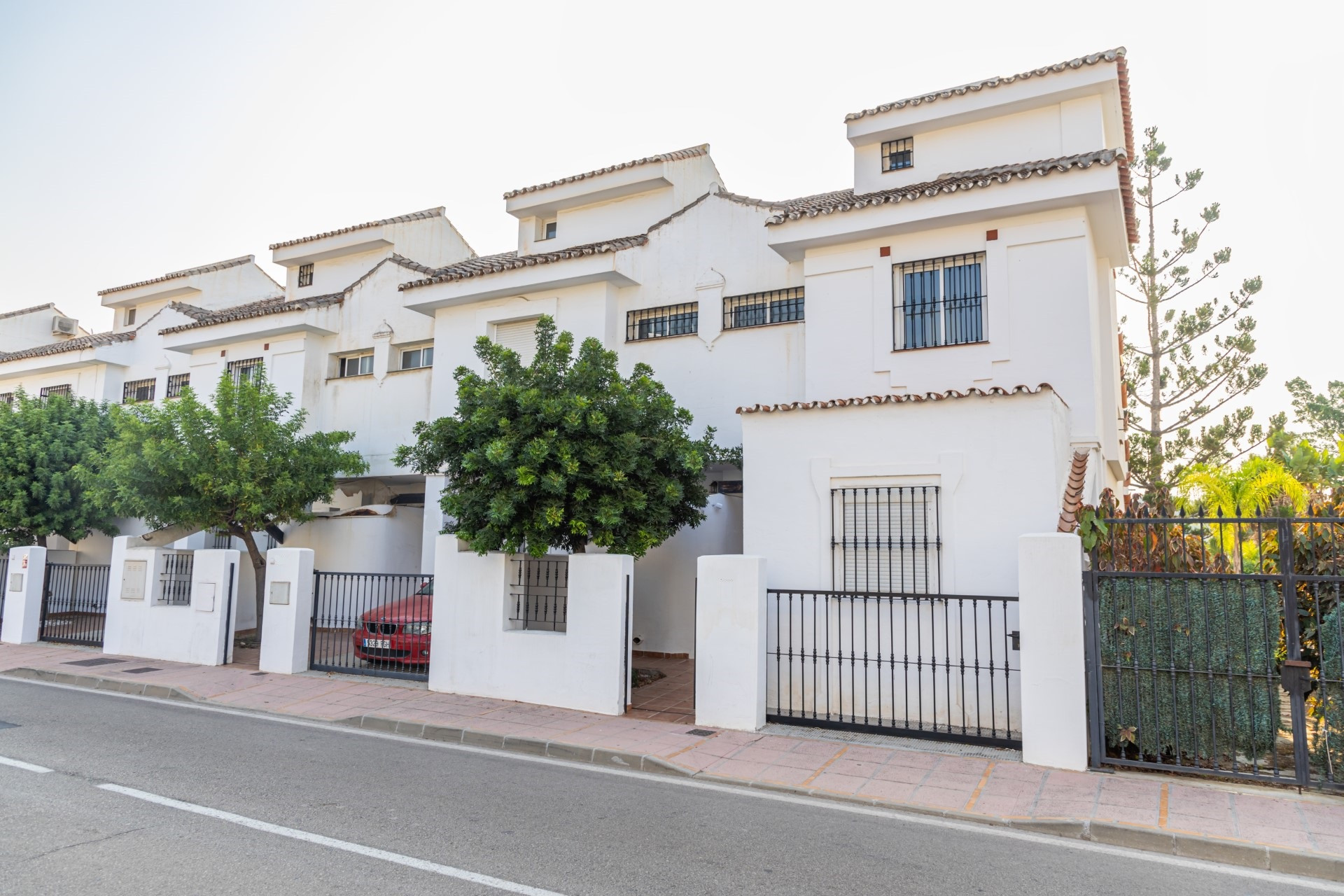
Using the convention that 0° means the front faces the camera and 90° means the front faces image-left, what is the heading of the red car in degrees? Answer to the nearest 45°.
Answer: approximately 45°

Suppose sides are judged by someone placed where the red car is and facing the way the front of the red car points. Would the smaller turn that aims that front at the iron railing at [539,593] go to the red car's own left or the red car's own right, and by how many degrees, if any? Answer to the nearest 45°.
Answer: approximately 90° to the red car's own left

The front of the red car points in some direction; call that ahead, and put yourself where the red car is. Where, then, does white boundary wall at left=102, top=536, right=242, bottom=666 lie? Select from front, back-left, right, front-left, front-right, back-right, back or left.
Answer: right

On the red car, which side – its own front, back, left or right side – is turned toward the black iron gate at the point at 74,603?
right

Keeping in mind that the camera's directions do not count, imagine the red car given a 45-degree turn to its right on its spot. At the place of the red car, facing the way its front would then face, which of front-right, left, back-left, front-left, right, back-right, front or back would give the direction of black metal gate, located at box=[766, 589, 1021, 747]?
back-left

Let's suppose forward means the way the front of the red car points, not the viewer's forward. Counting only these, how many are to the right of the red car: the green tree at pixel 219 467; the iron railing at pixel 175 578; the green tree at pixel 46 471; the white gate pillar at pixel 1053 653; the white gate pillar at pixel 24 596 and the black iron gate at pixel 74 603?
5

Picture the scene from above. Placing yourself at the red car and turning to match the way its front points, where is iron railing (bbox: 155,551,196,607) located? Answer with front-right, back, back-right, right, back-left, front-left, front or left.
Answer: right

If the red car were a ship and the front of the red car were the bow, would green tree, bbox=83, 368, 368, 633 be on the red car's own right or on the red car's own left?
on the red car's own right

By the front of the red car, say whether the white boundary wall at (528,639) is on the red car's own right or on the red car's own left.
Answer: on the red car's own left

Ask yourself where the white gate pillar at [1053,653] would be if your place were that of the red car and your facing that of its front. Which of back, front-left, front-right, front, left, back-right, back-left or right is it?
left

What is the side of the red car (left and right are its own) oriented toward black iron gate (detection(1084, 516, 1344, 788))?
left
